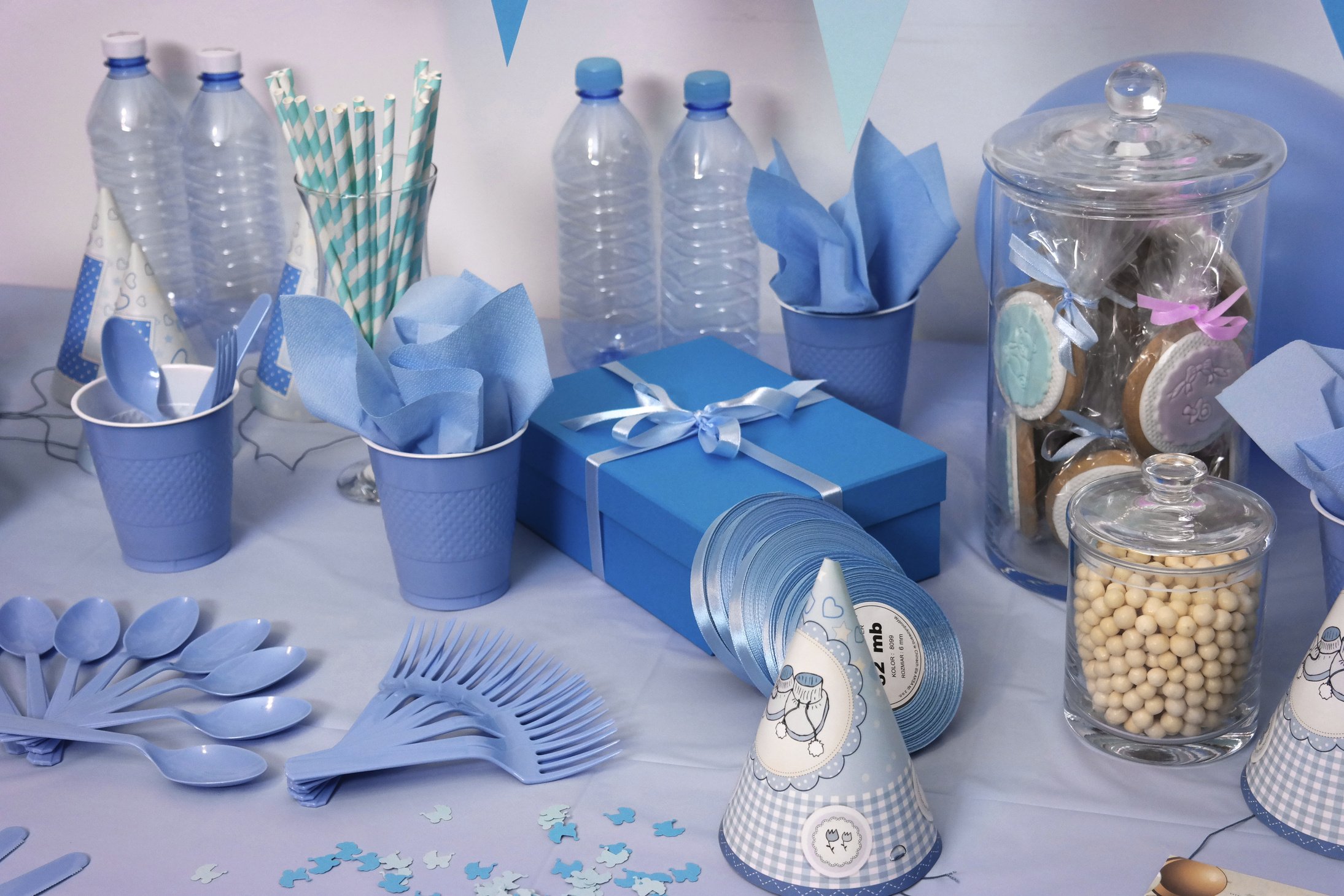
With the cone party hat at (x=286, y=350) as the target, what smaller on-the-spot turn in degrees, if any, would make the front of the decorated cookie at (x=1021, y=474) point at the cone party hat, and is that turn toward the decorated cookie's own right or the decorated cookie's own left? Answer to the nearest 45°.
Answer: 0° — it already faces it

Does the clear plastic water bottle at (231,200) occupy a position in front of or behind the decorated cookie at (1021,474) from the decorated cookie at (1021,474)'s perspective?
in front

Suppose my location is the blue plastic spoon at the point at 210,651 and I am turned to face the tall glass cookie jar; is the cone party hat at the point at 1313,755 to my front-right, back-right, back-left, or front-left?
front-right

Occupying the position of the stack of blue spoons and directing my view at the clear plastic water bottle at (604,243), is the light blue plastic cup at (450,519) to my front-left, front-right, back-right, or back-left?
front-right

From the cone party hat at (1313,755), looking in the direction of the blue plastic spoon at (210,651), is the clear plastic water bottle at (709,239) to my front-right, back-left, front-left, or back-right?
front-right

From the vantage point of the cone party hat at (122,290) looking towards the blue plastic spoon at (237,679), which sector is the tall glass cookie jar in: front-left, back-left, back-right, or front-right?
front-left

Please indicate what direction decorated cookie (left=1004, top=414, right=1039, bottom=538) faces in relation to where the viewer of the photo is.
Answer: facing to the left of the viewer
